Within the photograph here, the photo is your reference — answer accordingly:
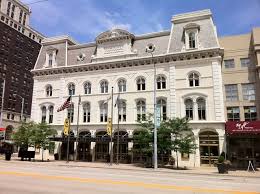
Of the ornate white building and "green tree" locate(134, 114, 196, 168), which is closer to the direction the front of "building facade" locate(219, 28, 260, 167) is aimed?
the green tree

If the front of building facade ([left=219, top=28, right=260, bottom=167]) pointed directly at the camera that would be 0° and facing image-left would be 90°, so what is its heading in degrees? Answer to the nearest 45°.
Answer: approximately 0°

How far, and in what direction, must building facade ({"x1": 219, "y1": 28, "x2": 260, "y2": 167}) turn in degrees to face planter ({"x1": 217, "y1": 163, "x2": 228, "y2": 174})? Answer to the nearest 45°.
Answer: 0° — it already faces it

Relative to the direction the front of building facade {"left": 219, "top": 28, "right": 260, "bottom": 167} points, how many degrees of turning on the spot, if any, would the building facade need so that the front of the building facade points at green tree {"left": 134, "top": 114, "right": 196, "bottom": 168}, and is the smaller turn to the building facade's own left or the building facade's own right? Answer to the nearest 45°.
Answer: approximately 45° to the building facade's own right

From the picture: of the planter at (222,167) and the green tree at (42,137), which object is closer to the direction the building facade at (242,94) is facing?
the planter

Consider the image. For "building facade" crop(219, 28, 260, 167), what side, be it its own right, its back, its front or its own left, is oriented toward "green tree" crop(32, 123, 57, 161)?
right

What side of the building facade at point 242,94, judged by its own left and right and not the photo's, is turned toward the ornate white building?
right

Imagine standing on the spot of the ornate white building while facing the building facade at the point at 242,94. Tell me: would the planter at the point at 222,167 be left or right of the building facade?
right

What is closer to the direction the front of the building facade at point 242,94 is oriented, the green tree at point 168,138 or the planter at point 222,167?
the planter
